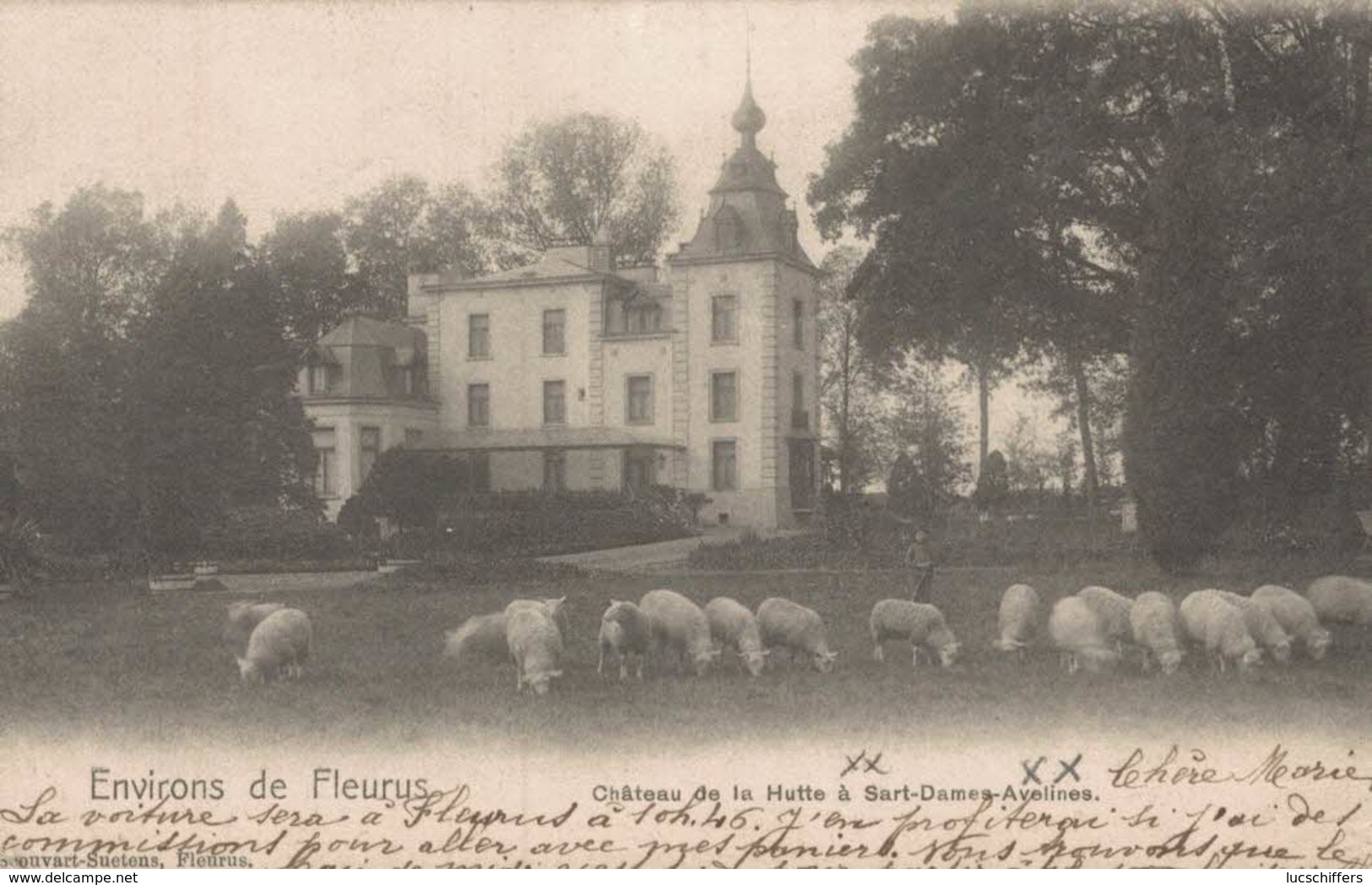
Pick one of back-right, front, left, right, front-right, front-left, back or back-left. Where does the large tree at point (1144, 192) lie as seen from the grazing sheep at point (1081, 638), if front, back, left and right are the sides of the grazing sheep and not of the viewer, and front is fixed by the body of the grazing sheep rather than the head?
back-left

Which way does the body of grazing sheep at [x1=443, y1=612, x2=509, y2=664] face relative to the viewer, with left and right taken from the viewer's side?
facing to the left of the viewer

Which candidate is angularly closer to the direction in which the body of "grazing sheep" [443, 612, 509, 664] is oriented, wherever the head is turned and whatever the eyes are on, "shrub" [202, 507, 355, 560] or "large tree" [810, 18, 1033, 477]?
the shrub

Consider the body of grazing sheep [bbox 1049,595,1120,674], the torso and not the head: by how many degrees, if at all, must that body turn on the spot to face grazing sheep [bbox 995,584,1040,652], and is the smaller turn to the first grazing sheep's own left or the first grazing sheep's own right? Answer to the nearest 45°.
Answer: approximately 180°

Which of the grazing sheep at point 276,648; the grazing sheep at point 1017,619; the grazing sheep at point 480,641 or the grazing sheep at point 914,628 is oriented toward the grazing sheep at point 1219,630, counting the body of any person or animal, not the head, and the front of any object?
the grazing sheep at point 914,628

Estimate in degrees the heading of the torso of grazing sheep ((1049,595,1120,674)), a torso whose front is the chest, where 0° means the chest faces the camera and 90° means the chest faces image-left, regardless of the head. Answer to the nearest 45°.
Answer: approximately 315°

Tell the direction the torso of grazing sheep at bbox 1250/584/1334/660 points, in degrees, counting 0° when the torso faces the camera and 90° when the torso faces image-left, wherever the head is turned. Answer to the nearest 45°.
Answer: approximately 315°

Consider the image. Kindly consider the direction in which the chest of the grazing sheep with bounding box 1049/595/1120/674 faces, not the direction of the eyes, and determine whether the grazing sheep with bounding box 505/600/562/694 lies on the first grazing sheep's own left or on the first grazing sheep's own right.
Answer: on the first grazing sheep's own right

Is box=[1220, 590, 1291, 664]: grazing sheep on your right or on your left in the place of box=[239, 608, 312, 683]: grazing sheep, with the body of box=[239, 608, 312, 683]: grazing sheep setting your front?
on your left

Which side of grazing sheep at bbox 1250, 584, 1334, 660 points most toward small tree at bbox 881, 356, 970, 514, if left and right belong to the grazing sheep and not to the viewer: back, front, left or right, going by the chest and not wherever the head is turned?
back

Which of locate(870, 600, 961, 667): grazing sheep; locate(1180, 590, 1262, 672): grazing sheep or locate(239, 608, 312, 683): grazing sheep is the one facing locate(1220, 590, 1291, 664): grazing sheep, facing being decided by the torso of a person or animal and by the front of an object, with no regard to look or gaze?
locate(870, 600, 961, 667): grazing sheep
